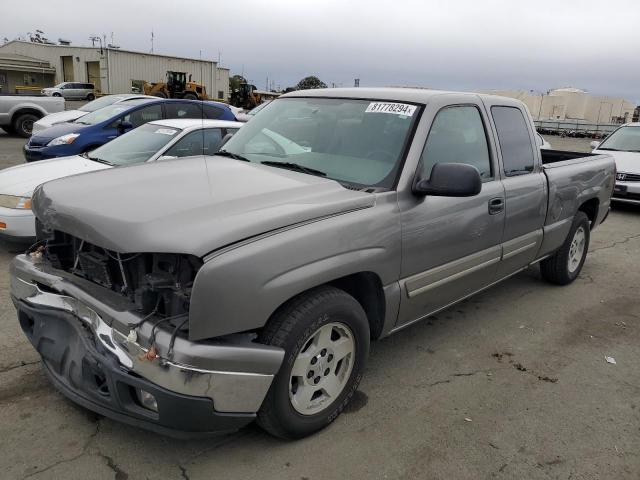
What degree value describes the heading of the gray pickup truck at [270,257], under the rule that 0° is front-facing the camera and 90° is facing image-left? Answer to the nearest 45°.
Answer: approximately 45°

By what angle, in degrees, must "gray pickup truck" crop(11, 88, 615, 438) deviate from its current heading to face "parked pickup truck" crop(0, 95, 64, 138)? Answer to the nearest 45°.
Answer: approximately 90° to its right

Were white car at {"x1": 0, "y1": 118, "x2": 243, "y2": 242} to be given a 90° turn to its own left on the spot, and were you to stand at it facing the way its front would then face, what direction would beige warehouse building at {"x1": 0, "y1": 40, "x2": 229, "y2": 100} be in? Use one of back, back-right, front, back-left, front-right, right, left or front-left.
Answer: back-left

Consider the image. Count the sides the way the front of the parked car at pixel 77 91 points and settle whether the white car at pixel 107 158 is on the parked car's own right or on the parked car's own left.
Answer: on the parked car's own left

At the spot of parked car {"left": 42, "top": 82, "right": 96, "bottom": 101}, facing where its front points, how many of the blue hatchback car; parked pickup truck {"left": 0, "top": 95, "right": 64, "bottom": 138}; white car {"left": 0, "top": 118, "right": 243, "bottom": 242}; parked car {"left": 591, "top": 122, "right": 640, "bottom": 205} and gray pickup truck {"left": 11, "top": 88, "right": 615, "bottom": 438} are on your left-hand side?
5

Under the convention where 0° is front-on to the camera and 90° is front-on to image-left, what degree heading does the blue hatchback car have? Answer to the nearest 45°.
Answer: approximately 45°

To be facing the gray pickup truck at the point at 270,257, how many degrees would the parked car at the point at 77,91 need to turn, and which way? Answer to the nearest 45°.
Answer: approximately 90° to its left

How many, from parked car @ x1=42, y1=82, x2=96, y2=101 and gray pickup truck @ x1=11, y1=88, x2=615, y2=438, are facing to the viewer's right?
0

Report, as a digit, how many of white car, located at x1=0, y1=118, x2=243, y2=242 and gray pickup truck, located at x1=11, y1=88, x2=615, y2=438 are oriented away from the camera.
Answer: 0

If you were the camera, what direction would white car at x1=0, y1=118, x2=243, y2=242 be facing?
facing the viewer and to the left of the viewer

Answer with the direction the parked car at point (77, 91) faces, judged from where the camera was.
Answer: facing to the left of the viewer
